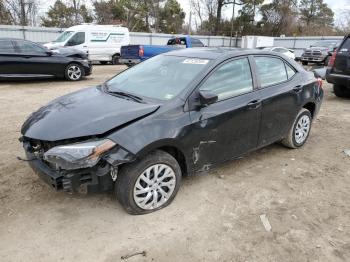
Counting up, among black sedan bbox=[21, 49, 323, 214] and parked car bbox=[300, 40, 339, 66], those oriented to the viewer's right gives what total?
0

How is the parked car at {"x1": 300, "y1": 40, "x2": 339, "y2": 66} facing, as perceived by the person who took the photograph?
facing the viewer and to the left of the viewer

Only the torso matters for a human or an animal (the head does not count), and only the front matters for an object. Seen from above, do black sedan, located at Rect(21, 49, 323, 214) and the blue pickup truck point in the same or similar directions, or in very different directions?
very different directions

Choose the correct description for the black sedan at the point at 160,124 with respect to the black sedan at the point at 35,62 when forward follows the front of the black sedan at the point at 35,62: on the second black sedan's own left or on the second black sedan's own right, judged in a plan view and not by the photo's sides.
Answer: on the second black sedan's own right

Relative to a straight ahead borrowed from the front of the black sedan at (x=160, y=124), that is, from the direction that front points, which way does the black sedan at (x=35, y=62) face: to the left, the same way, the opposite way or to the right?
the opposite way

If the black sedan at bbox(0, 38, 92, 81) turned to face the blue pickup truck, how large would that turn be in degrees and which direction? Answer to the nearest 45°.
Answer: approximately 45° to its left

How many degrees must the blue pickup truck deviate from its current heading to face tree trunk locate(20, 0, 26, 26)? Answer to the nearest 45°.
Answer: approximately 90° to its left

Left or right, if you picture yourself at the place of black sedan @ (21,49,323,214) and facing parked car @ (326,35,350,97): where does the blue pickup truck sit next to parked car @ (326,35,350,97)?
left

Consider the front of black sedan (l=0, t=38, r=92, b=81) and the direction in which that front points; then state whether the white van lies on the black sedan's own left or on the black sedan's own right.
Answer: on the black sedan's own left

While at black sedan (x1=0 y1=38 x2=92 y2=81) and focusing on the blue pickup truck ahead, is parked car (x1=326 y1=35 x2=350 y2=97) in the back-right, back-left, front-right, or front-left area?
front-right

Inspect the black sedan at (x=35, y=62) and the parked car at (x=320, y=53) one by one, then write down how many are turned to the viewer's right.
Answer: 1

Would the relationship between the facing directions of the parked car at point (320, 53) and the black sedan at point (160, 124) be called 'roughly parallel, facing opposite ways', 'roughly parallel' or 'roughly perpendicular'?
roughly parallel

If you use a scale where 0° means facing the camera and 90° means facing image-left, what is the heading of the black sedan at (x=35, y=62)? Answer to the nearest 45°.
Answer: approximately 270°

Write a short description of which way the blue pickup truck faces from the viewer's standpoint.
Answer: facing away from the viewer and to the right of the viewer

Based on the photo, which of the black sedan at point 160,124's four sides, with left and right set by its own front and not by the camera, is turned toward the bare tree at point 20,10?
right

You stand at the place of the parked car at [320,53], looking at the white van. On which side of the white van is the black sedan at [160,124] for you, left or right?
left

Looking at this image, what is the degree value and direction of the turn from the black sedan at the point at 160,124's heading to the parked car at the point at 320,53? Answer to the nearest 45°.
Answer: approximately 180°

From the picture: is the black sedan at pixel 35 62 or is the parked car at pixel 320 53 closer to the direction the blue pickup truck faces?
the parked car

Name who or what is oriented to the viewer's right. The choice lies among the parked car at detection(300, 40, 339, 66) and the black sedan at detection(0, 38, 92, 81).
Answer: the black sedan
